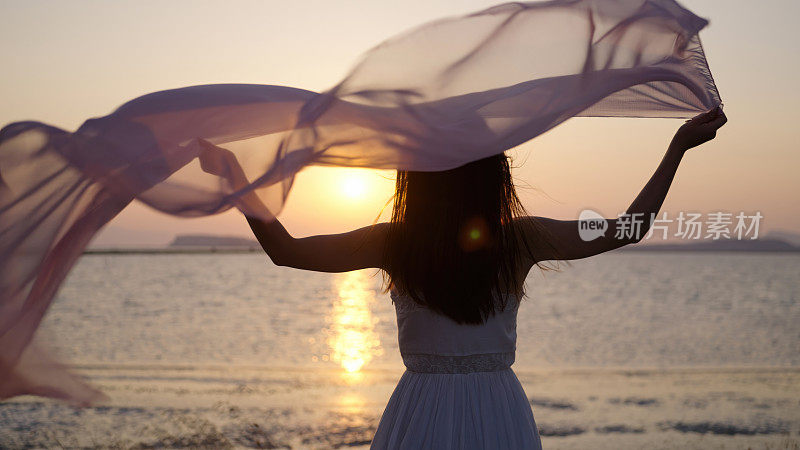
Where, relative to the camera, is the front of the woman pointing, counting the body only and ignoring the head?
away from the camera

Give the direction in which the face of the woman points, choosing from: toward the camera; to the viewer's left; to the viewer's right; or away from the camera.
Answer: away from the camera
